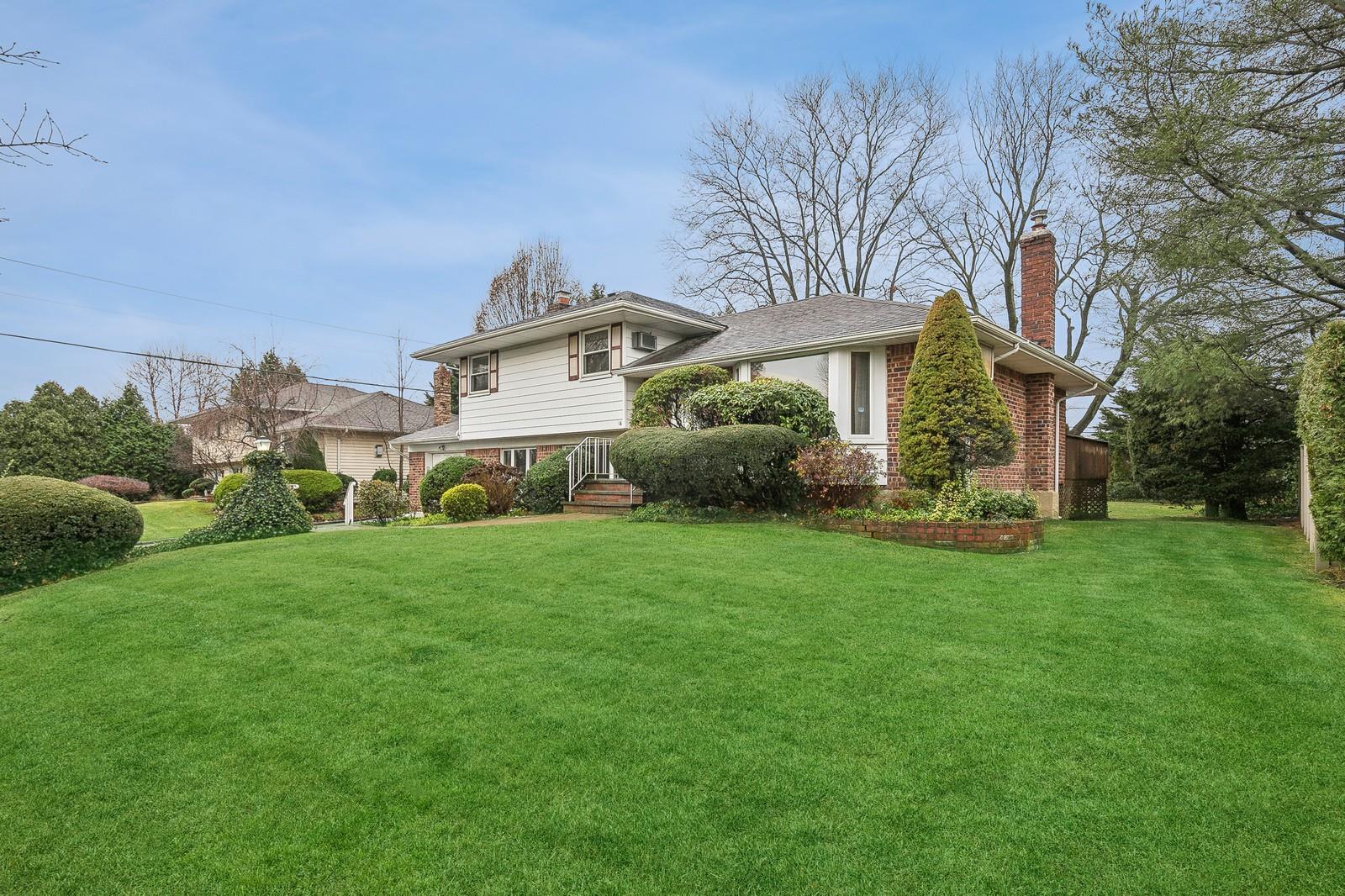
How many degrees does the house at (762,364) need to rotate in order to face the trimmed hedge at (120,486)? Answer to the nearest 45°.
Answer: approximately 45° to its right

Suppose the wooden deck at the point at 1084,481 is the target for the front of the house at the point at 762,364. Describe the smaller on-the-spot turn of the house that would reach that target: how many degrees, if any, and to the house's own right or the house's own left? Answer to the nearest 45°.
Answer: approximately 135° to the house's own left

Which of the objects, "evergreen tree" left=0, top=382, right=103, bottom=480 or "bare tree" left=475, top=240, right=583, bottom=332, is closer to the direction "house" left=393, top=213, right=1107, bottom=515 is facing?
the evergreen tree

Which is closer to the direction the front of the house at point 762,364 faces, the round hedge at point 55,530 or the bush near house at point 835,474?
the round hedge

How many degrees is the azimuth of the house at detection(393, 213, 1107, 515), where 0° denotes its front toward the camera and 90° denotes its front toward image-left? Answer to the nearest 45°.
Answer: approximately 45°

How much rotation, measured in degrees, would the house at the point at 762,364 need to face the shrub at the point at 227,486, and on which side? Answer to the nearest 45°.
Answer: approximately 45° to its right

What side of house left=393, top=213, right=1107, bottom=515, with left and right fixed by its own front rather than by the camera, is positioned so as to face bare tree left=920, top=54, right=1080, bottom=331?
back

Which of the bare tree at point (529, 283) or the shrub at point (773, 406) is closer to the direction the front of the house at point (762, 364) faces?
the shrub
